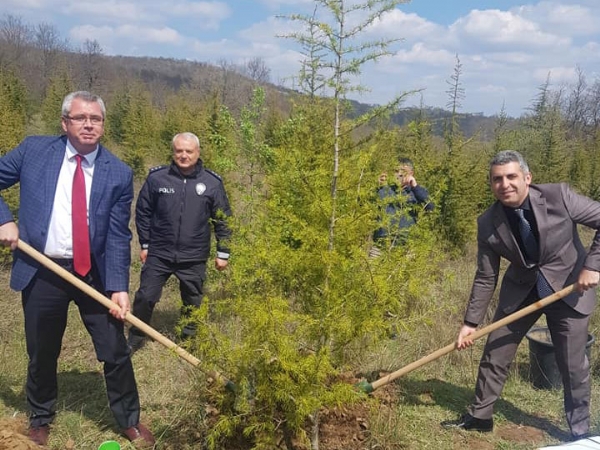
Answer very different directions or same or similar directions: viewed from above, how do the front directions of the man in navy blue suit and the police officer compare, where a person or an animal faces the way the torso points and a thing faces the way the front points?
same or similar directions

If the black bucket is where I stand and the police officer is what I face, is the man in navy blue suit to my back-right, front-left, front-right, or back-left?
front-left

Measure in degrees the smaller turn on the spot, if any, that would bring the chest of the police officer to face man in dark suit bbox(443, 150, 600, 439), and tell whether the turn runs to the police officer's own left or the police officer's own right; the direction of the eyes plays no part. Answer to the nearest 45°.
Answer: approximately 45° to the police officer's own left

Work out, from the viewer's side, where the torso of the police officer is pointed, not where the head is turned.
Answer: toward the camera

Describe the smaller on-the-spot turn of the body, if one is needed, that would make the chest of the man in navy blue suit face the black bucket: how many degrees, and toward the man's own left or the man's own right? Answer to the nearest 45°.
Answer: approximately 90° to the man's own left

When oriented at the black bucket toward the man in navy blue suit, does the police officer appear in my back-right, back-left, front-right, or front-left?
front-right

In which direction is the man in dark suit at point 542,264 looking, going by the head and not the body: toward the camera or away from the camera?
toward the camera

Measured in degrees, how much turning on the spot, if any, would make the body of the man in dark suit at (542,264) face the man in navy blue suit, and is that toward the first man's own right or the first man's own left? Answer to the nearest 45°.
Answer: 0° — they already face them

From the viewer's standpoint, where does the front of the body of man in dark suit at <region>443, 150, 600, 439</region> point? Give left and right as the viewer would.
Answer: facing the viewer and to the left of the viewer

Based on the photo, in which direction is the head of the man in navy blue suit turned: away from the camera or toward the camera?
toward the camera

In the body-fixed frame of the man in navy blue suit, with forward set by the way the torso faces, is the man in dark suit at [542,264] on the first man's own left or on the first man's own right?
on the first man's own left

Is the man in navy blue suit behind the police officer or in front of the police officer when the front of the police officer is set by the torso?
in front

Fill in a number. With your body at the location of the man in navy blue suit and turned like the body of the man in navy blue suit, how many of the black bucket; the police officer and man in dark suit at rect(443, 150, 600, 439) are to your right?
0

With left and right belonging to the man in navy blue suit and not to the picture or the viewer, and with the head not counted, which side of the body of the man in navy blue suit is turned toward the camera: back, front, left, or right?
front
